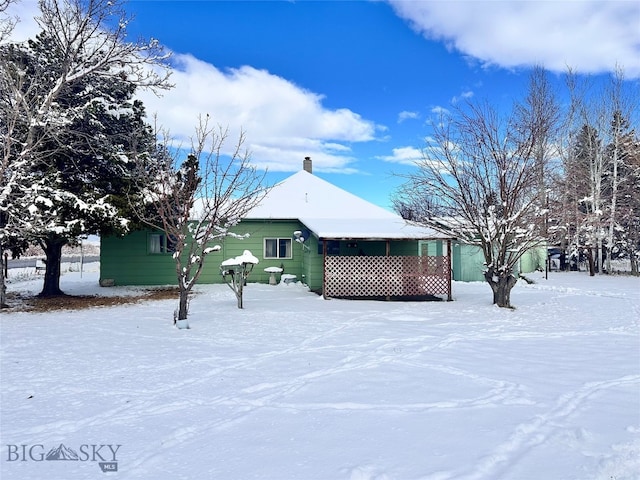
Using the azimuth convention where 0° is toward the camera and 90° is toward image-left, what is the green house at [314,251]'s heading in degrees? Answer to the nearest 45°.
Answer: approximately 0°

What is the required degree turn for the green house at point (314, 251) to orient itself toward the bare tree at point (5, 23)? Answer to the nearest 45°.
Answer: approximately 45° to its right
